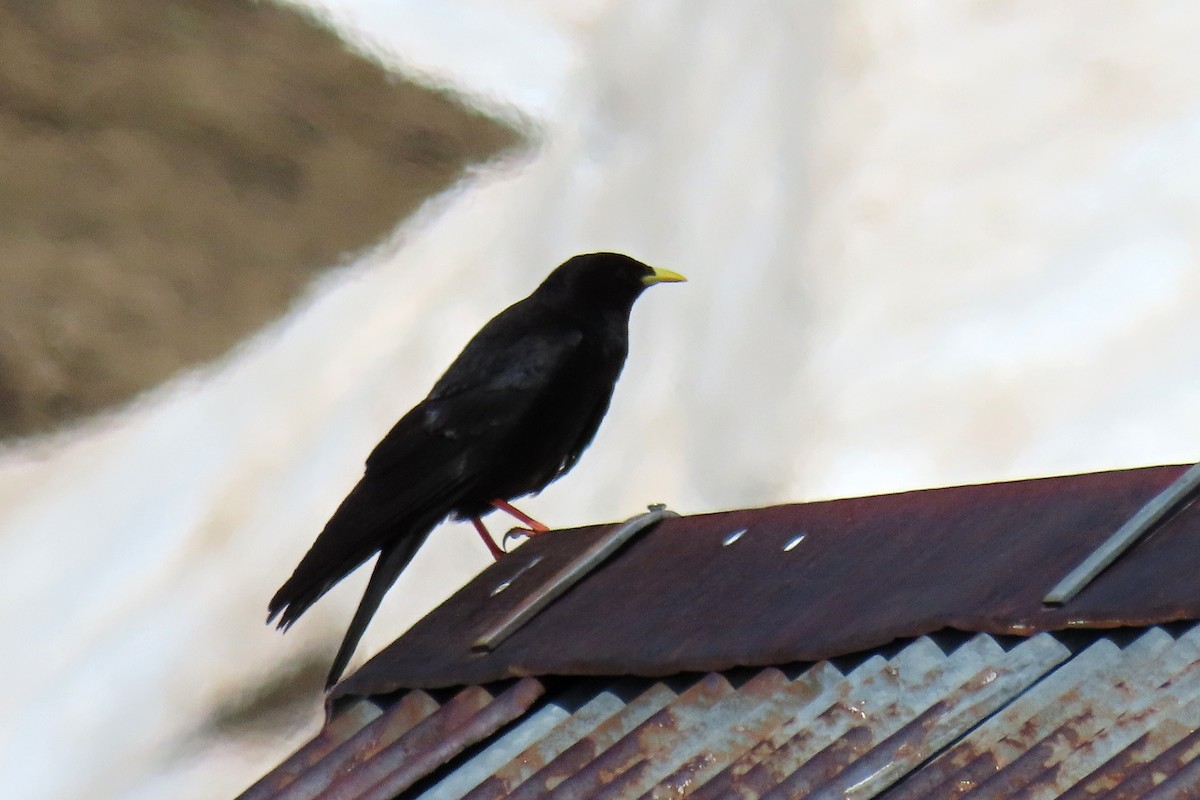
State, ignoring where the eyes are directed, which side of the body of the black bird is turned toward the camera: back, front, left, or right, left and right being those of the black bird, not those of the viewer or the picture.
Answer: right
